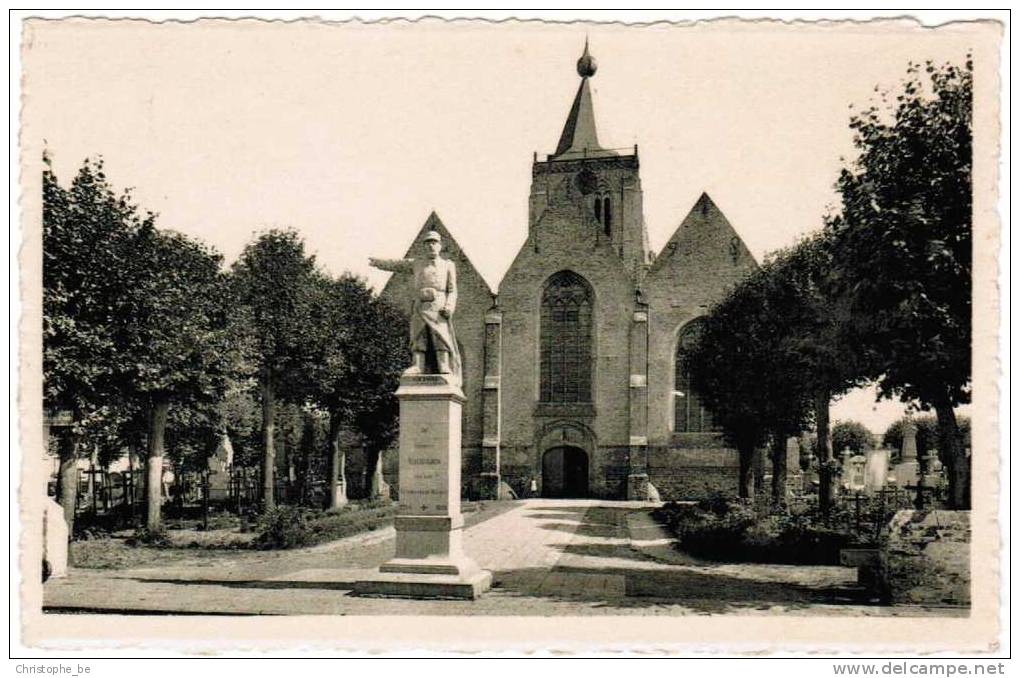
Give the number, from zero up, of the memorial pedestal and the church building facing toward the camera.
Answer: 2

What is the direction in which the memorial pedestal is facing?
toward the camera

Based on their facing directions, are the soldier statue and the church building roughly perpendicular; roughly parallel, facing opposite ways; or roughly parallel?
roughly parallel

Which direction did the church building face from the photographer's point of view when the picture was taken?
facing the viewer

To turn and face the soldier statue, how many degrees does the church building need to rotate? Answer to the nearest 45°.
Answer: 0° — it already faces it

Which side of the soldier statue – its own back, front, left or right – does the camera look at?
front

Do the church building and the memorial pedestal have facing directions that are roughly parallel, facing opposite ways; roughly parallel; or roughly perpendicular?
roughly parallel

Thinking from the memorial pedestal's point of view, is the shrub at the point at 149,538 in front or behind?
behind
